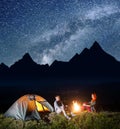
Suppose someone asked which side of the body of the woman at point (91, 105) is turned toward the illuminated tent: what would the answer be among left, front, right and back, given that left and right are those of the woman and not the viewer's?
front

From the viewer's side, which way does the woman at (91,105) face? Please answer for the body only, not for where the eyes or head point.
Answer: to the viewer's left

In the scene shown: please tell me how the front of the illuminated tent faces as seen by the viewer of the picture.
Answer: facing the viewer and to the right of the viewer

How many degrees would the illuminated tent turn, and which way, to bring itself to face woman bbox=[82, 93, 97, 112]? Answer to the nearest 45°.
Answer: approximately 45° to its left

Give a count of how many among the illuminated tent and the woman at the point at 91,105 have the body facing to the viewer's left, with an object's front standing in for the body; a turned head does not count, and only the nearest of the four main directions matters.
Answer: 1

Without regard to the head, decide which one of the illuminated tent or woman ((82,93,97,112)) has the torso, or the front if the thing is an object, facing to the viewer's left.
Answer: the woman
